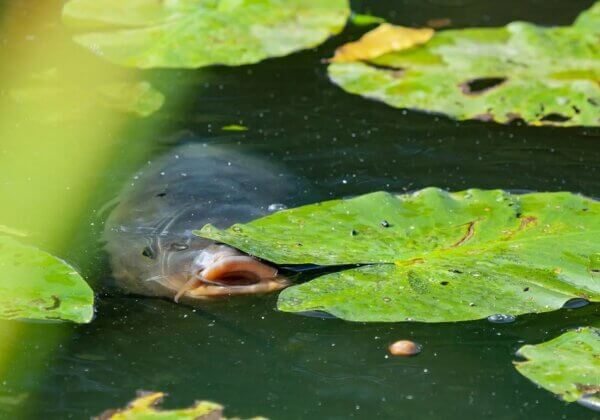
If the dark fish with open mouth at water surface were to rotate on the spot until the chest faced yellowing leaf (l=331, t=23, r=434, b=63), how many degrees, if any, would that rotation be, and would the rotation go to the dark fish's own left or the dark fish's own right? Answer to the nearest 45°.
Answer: approximately 90° to the dark fish's own left

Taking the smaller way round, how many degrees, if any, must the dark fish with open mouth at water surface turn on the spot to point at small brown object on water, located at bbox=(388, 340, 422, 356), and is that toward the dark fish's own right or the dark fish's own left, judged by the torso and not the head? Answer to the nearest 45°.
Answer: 0° — it already faces it

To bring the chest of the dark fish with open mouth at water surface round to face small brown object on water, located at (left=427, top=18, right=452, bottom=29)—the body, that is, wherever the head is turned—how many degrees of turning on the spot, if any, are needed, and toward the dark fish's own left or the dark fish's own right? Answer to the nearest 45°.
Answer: approximately 90° to the dark fish's own left

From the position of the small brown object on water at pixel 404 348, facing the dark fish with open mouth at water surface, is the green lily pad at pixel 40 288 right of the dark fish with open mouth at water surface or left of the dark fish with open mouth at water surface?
left

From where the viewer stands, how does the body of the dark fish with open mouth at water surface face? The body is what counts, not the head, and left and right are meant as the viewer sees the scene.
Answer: facing the viewer and to the right of the viewer

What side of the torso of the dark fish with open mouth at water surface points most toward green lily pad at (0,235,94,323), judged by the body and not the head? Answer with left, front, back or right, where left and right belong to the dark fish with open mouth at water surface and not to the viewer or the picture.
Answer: right

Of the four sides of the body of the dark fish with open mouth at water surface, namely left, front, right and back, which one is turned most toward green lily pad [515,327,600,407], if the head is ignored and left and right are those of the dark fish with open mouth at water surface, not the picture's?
front

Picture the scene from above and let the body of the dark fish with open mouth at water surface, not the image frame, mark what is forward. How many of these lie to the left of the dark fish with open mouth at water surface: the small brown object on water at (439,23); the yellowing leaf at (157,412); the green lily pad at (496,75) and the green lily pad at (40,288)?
2

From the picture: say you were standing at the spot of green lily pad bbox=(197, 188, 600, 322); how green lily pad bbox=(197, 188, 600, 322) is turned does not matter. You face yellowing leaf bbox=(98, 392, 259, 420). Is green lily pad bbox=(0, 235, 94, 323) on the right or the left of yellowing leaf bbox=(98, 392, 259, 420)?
right

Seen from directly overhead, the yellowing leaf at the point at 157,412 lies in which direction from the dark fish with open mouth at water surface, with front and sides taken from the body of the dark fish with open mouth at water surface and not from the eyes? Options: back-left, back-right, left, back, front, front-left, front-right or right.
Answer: front-right

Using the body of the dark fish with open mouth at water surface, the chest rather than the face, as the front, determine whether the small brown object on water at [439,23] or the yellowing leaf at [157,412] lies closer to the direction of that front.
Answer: the yellowing leaf

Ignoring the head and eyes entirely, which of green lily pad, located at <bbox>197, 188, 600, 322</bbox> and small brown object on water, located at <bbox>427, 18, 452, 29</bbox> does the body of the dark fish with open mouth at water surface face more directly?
the green lily pad

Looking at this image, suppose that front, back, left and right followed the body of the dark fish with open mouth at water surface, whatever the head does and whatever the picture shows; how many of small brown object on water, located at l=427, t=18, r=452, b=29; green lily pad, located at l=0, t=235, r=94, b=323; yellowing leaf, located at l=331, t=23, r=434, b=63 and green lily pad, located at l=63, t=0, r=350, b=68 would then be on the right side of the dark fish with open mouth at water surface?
1

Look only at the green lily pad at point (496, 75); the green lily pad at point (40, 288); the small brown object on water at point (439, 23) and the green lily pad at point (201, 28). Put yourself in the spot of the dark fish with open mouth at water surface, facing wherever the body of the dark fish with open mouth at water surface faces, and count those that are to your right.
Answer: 1

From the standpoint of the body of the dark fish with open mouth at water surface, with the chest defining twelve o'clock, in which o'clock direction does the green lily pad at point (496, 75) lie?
The green lily pad is roughly at 9 o'clock from the dark fish with open mouth at water surface.
